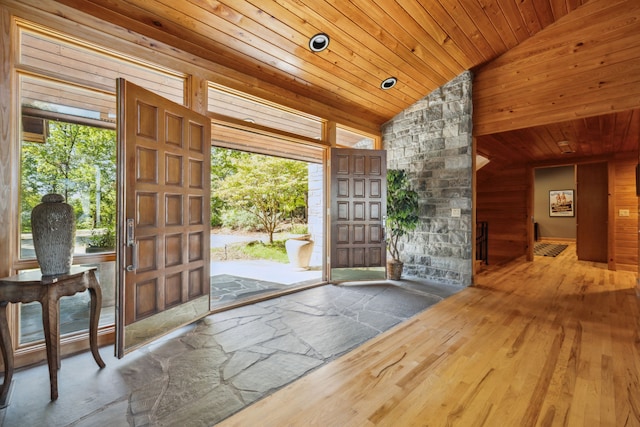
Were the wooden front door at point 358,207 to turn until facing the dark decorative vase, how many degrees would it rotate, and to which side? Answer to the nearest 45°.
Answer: approximately 45° to its right

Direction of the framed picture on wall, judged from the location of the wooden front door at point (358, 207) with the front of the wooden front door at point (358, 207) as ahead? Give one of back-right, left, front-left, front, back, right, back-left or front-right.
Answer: back-left

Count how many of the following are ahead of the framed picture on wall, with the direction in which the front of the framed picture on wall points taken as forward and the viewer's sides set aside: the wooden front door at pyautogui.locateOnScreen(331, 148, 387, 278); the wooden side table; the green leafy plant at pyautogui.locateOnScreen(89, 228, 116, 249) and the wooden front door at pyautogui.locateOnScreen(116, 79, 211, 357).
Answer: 4

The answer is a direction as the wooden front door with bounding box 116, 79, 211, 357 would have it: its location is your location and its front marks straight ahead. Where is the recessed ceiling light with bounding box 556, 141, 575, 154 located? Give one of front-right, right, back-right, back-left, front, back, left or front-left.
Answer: front-left

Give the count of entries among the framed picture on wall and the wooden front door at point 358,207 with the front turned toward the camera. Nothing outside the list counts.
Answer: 2

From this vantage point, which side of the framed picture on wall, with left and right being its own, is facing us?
front

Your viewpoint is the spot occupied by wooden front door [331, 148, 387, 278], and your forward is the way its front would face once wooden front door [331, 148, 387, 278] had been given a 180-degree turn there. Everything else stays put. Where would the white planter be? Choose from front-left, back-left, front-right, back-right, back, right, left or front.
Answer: front-left

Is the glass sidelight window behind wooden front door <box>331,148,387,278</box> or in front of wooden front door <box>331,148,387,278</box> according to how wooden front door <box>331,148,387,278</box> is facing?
in front

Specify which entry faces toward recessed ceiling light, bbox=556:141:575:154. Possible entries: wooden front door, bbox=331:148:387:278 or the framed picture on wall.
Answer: the framed picture on wall

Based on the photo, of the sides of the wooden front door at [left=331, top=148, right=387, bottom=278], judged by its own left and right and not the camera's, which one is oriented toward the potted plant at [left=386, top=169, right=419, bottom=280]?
left

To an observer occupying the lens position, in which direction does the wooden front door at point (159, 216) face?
facing the viewer and to the right of the viewer

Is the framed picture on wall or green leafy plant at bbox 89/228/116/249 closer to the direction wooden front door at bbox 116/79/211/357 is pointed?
the framed picture on wall

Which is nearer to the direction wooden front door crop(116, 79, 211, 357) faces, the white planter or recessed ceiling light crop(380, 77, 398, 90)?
the recessed ceiling light

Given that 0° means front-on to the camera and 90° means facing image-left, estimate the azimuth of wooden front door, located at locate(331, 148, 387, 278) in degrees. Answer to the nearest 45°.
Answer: approximately 0°

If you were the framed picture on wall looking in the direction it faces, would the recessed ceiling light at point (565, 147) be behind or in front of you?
in front

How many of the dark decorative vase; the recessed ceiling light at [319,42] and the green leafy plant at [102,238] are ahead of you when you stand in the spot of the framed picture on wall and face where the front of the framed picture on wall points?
3

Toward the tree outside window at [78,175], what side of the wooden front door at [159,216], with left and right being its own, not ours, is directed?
back
